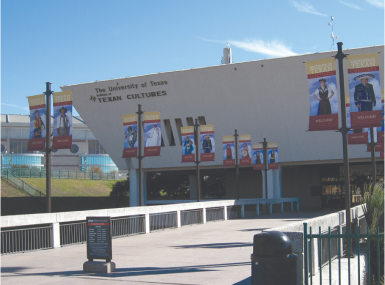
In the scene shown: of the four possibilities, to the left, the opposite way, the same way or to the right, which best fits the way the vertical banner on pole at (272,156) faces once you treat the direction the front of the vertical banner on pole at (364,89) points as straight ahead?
the same way

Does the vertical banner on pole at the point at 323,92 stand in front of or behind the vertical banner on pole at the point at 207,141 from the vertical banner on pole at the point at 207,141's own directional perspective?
in front

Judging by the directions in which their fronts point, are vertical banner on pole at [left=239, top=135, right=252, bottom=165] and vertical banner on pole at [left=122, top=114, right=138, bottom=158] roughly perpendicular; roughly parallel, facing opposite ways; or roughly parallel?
roughly parallel

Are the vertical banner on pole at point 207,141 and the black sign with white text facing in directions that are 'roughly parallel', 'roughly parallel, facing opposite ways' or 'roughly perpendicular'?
roughly parallel

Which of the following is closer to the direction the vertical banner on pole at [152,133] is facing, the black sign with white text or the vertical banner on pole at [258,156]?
the black sign with white text

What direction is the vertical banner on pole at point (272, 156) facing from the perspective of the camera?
toward the camera

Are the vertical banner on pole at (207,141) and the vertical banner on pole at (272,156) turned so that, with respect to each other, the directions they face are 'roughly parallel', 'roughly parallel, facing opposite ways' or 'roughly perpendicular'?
roughly parallel

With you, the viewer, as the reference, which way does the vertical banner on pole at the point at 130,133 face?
facing the viewer

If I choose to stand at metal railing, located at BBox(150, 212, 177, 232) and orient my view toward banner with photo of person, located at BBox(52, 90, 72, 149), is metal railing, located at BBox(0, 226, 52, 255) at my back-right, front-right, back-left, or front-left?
front-left

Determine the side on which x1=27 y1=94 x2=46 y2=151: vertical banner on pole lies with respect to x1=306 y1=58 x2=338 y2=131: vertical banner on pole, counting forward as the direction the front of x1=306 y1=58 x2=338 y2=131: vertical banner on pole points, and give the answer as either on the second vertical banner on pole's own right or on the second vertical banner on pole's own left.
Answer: on the second vertical banner on pole's own right

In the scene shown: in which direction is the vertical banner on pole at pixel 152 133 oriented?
toward the camera

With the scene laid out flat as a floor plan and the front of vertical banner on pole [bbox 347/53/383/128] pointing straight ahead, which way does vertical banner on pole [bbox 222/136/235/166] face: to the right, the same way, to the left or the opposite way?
the same way

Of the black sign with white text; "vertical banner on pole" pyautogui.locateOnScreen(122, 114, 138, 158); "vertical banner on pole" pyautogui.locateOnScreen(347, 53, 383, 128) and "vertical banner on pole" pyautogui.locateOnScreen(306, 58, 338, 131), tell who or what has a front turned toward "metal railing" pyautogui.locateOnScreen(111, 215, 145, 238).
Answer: "vertical banner on pole" pyautogui.locateOnScreen(122, 114, 138, 158)

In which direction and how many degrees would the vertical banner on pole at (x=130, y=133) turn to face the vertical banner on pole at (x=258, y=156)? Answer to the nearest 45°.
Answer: approximately 135° to its left

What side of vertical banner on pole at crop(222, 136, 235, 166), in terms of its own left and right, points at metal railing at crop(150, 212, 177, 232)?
front
